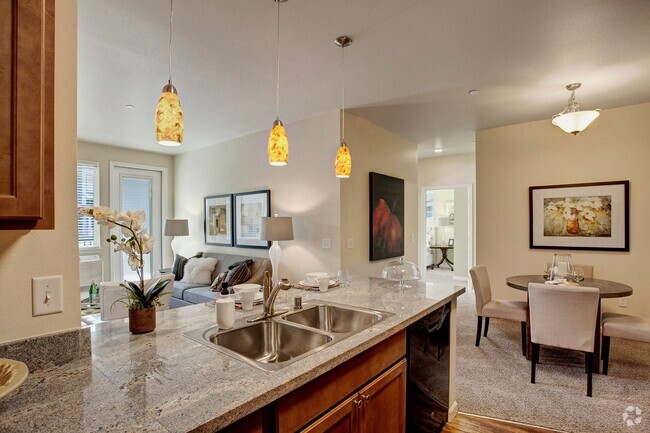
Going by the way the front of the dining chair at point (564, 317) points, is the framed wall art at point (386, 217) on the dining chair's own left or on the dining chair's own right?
on the dining chair's own left

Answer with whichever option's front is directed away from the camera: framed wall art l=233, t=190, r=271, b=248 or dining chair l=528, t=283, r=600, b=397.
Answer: the dining chair

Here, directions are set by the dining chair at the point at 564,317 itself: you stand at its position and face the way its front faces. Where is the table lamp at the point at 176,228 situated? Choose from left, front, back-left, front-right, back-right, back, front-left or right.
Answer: left

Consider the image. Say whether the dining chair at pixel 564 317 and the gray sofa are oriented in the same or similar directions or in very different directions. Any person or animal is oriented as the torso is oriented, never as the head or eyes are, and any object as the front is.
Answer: very different directions

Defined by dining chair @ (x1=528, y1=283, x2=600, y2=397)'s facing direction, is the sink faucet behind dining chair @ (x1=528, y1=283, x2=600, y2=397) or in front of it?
behind

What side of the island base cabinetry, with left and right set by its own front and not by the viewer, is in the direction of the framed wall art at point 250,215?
back

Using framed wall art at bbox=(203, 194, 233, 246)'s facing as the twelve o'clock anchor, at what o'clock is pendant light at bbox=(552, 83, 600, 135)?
The pendant light is roughly at 9 o'clock from the framed wall art.

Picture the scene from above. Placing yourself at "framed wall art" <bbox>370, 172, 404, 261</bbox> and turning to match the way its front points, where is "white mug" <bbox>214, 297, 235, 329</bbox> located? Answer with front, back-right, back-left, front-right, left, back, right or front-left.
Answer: front-right

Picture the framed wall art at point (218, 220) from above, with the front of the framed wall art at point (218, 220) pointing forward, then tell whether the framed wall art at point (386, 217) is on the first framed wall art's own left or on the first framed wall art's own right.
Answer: on the first framed wall art's own left

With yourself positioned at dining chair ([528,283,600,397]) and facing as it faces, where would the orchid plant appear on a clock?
The orchid plant is roughly at 7 o'clock from the dining chair.

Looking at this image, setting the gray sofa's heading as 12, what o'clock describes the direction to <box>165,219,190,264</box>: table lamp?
The table lamp is roughly at 4 o'clock from the gray sofa.

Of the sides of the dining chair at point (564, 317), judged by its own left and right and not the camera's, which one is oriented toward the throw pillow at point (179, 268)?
left

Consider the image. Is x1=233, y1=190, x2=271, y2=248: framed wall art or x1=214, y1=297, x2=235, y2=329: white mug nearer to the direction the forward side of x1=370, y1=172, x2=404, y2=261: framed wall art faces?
the white mug

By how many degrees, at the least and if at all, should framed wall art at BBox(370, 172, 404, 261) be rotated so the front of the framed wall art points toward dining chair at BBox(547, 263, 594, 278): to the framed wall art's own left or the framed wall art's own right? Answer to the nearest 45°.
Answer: approximately 45° to the framed wall art's own left

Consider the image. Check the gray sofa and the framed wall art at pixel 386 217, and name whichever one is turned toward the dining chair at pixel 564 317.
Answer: the framed wall art

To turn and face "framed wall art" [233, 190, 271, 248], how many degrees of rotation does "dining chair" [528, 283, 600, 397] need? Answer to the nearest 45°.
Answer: approximately 90° to its left

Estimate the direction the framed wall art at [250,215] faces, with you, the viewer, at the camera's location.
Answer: facing the viewer and to the left of the viewer

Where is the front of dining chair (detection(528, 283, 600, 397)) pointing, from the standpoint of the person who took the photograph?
facing away from the viewer
